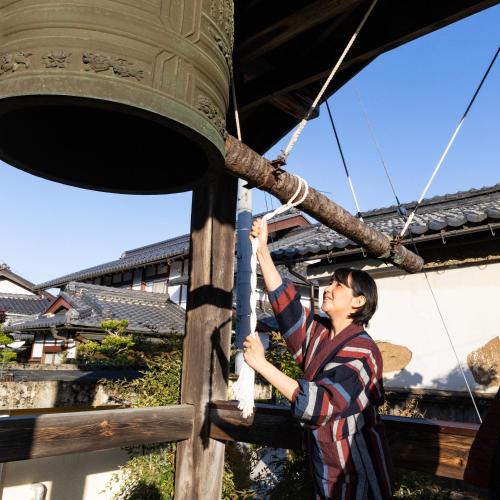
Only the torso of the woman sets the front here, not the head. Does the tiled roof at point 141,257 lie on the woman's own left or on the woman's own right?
on the woman's own right

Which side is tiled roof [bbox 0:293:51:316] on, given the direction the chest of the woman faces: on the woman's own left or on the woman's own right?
on the woman's own right

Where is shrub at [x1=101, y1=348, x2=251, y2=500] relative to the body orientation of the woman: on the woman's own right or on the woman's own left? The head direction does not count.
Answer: on the woman's own right

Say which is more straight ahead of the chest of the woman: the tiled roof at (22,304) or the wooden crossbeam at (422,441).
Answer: the tiled roof

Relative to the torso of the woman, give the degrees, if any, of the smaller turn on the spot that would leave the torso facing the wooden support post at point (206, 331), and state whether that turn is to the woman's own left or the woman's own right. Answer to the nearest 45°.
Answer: approximately 90° to the woman's own right

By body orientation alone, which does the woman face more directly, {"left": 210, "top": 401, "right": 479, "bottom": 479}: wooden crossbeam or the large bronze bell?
the large bronze bell

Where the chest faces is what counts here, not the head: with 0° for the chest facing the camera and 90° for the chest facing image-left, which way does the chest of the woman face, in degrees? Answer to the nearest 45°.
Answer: approximately 45°
